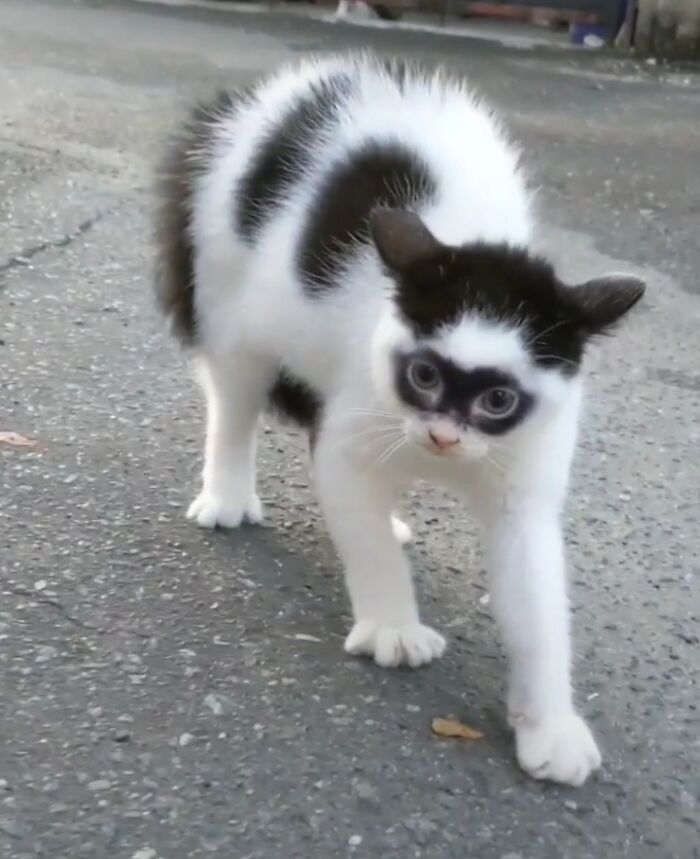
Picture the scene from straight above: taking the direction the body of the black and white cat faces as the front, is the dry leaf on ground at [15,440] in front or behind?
behind

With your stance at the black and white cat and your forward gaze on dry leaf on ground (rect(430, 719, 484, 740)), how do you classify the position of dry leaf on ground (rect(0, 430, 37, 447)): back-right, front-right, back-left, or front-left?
back-right

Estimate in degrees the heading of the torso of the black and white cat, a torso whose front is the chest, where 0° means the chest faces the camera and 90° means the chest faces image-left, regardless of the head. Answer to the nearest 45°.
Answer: approximately 315°
